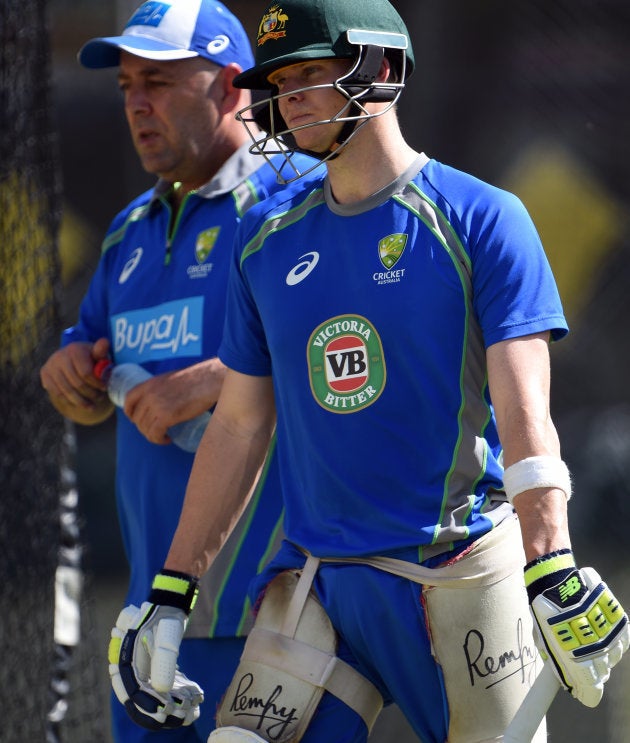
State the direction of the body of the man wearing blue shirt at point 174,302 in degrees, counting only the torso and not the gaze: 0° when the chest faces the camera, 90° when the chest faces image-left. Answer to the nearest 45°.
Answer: approximately 45°

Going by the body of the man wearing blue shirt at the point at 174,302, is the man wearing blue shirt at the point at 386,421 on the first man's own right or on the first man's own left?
on the first man's own left
